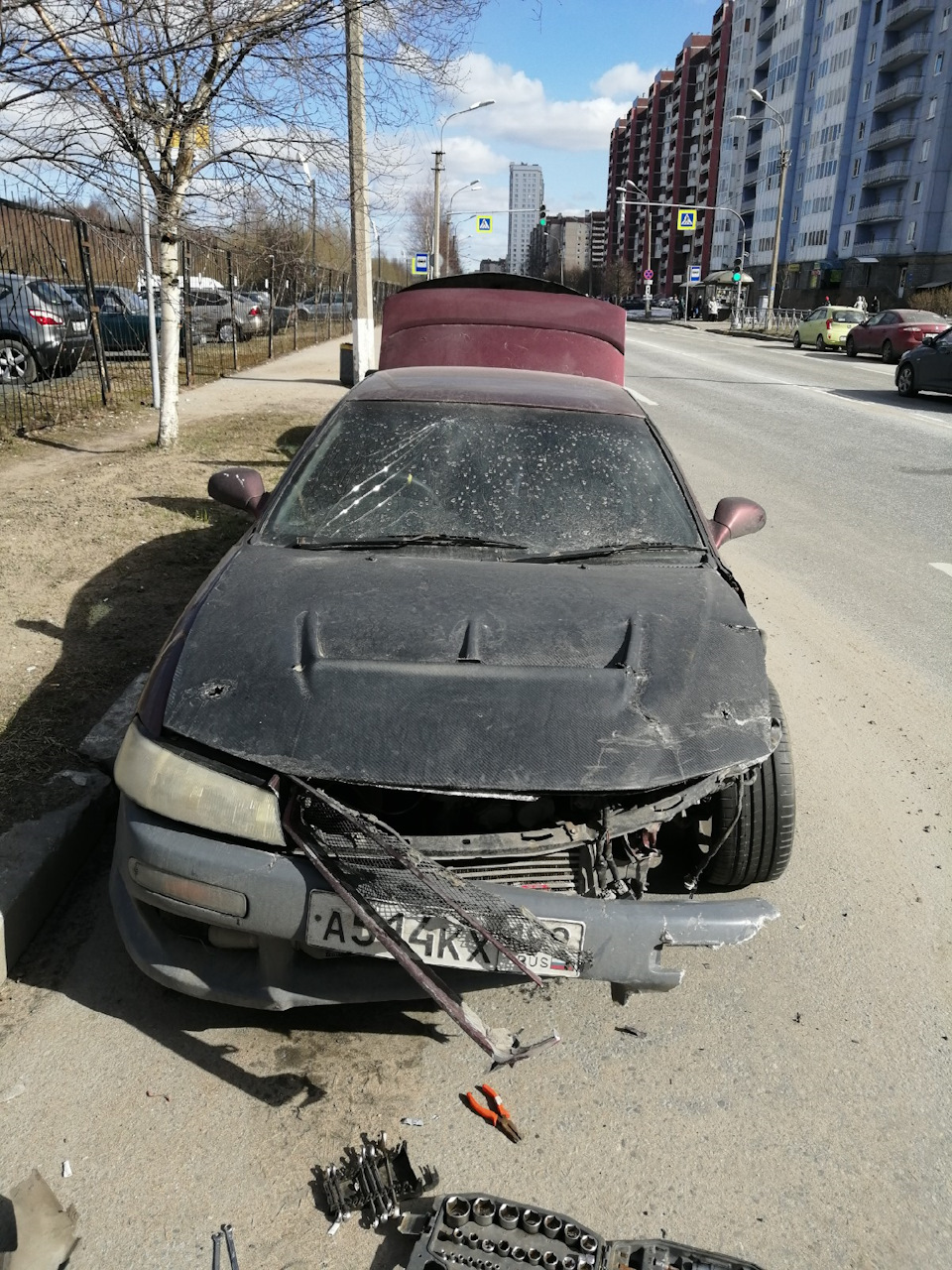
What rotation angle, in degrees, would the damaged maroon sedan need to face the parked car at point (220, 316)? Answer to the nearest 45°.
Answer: approximately 180°

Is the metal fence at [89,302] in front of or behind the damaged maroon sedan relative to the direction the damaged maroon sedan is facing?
behind

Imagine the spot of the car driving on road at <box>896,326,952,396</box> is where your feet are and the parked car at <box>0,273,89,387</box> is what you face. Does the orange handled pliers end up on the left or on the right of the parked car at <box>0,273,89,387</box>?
left

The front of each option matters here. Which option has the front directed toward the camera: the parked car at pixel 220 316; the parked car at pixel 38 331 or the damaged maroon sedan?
the damaged maroon sedan

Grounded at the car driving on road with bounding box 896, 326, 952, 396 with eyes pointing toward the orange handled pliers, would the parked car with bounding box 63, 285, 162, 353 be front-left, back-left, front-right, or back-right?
front-right

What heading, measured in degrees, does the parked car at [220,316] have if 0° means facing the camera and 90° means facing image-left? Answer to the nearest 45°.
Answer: approximately 135°

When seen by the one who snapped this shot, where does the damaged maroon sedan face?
facing the viewer

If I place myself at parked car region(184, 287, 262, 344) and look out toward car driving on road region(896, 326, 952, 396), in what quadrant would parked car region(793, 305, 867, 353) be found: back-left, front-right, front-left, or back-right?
front-left

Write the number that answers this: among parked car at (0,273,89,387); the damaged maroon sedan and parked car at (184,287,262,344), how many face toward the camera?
1

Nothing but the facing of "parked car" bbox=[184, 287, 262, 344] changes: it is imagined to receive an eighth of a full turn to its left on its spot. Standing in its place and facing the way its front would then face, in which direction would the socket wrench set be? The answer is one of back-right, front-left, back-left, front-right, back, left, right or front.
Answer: left

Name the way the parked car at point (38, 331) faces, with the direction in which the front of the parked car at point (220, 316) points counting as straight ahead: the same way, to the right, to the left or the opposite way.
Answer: the same way

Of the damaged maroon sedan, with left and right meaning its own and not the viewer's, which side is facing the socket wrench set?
front

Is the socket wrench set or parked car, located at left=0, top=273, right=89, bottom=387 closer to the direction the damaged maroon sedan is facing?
the socket wrench set

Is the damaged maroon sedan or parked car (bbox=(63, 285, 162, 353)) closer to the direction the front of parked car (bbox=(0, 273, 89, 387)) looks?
the parked car

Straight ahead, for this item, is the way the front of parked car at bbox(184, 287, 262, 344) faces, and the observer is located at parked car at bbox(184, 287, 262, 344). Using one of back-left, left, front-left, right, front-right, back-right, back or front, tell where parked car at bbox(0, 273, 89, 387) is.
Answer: back-left

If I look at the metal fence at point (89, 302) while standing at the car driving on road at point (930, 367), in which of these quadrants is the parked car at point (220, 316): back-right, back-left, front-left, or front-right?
front-right

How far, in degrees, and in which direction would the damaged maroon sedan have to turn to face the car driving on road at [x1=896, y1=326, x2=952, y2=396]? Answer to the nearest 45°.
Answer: approximately 135° to its left

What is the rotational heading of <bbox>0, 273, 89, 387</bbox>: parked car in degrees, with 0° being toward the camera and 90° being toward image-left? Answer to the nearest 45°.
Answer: approximately 135°
